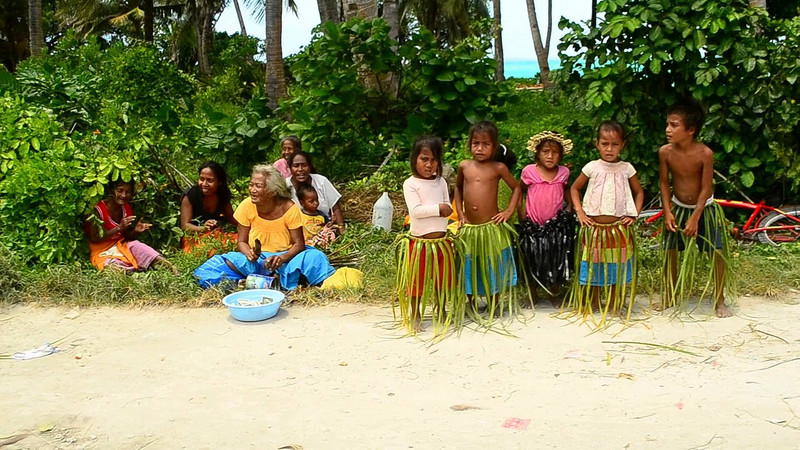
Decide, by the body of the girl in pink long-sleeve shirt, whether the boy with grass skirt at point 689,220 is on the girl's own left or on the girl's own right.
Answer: on the girl's own left

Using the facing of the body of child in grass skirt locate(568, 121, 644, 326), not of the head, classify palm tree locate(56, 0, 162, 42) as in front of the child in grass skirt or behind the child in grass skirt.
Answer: behind

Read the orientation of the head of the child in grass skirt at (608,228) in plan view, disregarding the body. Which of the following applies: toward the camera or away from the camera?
toward the camera

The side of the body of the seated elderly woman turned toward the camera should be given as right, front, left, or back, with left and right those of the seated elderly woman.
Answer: front

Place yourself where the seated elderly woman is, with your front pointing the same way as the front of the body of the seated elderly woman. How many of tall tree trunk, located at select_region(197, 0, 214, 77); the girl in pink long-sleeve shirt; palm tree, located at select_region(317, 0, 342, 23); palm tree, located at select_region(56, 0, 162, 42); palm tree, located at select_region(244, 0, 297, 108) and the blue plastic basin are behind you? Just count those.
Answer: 4

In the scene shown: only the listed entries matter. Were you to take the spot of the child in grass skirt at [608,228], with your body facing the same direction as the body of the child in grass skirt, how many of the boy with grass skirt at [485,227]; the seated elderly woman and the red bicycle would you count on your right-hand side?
2

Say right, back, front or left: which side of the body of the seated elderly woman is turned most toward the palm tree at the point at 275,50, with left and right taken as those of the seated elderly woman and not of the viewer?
back

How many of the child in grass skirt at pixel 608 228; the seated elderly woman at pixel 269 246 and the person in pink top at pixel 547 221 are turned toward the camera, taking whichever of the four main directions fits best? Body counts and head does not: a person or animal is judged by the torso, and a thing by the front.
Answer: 3

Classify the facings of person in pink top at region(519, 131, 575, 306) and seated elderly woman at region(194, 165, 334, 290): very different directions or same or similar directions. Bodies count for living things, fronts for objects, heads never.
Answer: same or similar directions

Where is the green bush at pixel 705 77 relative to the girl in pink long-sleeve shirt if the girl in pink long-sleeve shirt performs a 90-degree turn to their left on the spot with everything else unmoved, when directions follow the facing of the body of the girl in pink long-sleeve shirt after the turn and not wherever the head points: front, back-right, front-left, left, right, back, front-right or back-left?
front

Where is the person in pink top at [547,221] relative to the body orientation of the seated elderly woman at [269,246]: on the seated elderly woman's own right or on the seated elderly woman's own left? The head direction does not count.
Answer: on the seated elderly woman's own left

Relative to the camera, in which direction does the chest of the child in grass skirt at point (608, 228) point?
toward the camera

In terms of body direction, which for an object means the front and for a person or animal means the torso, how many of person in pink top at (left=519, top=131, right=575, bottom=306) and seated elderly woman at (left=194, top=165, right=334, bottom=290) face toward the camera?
2

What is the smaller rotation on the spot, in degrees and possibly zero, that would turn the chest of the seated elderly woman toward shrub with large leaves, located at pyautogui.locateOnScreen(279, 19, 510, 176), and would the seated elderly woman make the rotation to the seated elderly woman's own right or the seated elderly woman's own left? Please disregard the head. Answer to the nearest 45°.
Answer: approximately 135° to the seated elderly woman's own left

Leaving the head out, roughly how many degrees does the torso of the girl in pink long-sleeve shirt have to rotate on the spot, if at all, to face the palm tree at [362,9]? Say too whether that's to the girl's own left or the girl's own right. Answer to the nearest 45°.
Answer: approximately 135° to the girl's own left
